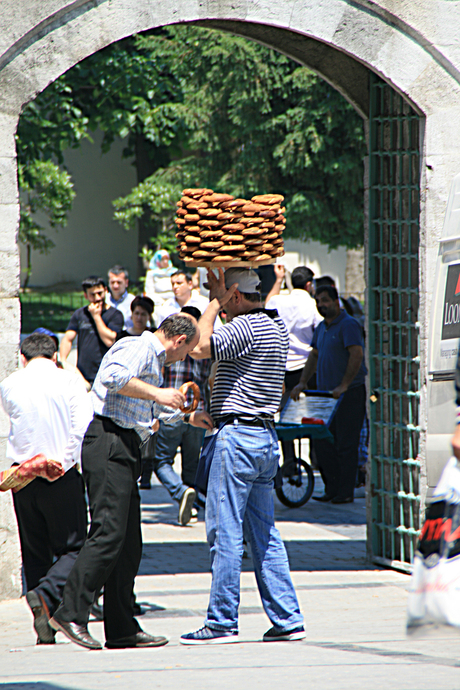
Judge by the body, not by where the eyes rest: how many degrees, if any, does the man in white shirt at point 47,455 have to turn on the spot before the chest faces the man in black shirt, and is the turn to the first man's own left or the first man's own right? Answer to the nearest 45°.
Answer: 0° — they already face them

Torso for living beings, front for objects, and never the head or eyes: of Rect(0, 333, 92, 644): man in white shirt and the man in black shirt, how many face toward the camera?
1

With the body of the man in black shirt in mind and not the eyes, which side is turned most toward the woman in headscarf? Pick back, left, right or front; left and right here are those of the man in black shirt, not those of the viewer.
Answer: back

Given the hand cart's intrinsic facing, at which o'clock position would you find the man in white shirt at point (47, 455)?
The man in white shirt is roughly at 11 o'clock from the hand cart.

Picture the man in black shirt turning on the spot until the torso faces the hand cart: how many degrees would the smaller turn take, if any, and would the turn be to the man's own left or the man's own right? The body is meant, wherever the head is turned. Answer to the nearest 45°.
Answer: approximately 45° to the man's own left

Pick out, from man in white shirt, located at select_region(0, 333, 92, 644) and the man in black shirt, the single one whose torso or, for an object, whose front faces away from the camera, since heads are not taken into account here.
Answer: the man in white shirt

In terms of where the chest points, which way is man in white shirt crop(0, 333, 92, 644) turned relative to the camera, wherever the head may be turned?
away from the camera

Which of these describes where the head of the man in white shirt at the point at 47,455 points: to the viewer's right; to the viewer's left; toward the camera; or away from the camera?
away from the camera

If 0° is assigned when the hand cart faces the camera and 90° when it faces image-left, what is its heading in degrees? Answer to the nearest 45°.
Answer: approximately 45°

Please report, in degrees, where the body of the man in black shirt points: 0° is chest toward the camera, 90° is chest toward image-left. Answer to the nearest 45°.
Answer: approximately 0°

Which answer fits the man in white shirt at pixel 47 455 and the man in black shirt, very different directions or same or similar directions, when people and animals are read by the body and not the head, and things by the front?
very different directions
